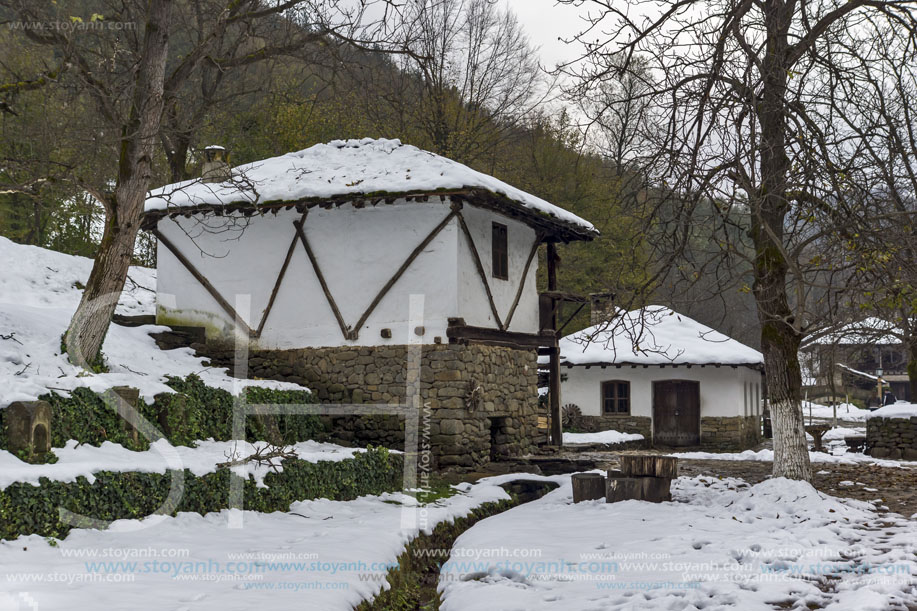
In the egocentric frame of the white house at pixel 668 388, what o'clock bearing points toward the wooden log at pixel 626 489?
The wooden log is roughly at 12 o'clock from the white house.

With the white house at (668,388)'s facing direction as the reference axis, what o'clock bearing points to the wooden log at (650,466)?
The wooden log is roughly at 12 o'clock from the white house.

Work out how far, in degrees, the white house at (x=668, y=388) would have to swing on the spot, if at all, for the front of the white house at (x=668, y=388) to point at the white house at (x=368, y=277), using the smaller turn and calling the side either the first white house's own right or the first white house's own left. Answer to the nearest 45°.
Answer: approximately 45° to the first white house's own right

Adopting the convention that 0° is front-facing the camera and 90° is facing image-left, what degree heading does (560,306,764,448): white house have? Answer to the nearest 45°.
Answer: approximately 0°

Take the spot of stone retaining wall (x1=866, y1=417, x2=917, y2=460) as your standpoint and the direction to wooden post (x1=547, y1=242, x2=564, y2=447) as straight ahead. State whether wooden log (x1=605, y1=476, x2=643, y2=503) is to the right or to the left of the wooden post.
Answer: left

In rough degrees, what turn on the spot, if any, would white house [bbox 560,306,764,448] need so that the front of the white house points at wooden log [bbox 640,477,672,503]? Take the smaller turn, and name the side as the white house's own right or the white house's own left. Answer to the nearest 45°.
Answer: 0° — it already faces it
